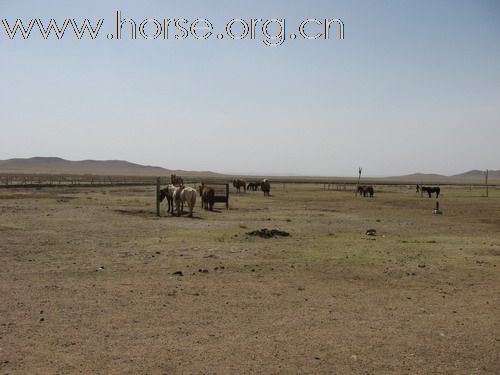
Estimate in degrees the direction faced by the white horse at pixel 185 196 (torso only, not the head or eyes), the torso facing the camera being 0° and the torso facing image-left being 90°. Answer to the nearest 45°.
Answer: approximately 135°
